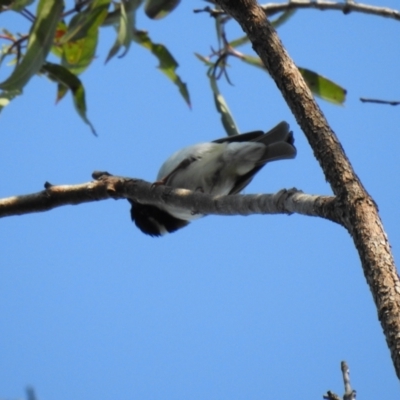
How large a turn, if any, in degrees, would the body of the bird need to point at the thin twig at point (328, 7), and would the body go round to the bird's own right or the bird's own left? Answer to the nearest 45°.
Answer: approximately 135° to the bird's own left

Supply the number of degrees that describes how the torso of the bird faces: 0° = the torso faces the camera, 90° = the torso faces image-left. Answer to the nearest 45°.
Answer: approximately 90°

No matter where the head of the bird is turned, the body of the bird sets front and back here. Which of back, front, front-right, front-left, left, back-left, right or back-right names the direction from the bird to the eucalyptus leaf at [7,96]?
front-left

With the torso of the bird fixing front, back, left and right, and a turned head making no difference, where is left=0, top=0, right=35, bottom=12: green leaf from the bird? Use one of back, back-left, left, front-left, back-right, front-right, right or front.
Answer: front-left
